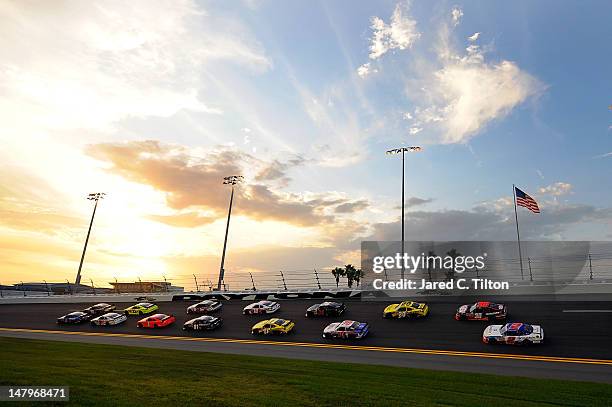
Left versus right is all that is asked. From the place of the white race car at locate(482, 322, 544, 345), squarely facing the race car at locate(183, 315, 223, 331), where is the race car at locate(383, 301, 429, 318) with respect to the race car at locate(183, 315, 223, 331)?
right

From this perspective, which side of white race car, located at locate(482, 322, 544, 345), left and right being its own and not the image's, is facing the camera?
left
